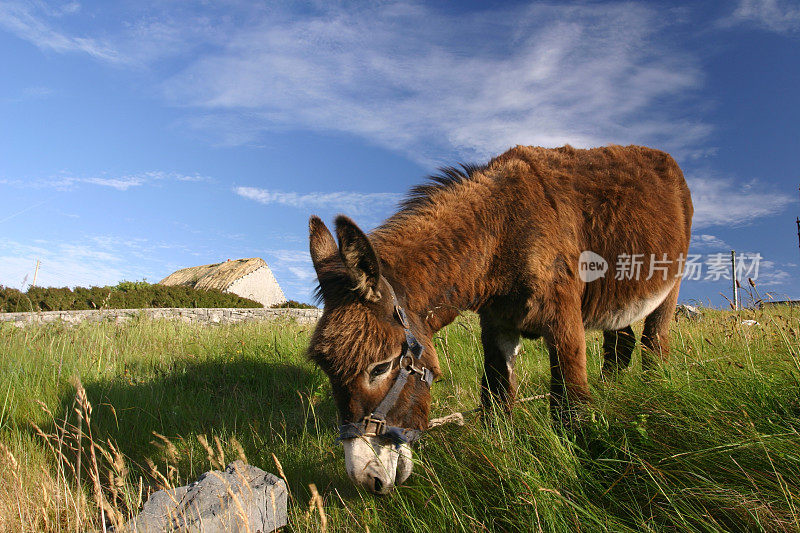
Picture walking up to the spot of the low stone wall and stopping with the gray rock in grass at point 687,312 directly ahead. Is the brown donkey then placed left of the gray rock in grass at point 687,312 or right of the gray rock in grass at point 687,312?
right

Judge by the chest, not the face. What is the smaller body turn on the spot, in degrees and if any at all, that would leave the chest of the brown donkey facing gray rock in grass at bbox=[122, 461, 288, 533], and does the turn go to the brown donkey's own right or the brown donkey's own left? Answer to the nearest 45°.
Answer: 0° — it already faces it

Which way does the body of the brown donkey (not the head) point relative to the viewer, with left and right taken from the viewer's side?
facing the viewer and to the left of the viewer

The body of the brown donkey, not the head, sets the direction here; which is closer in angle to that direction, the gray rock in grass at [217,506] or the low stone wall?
the gray rock in grass

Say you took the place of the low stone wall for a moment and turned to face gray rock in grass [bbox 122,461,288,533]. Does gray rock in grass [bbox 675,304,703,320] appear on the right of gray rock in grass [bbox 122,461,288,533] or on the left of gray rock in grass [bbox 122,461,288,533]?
left

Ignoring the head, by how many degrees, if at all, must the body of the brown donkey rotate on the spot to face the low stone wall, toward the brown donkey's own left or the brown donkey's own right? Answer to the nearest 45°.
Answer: approximately 90° to the brown donkey's own right

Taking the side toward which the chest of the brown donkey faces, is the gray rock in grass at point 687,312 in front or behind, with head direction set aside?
behind
